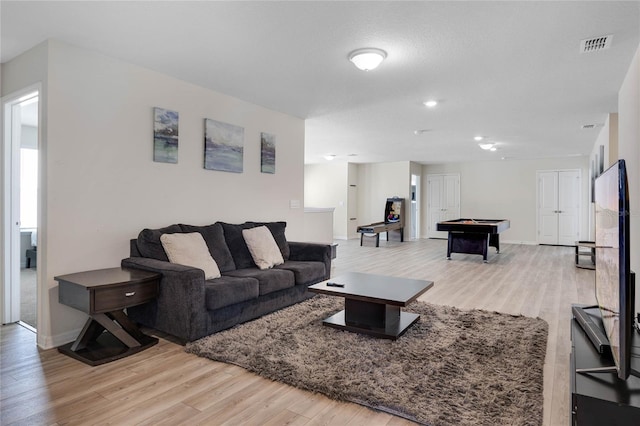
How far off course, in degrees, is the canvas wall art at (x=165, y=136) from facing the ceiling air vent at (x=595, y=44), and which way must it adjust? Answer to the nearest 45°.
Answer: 0° — it already faces it

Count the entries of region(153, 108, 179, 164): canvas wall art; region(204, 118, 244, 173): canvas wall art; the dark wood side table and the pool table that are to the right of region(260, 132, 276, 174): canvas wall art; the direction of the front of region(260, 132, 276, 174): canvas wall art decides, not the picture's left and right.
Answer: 3

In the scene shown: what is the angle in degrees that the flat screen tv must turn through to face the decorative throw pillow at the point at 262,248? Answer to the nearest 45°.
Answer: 0° — it already faces it

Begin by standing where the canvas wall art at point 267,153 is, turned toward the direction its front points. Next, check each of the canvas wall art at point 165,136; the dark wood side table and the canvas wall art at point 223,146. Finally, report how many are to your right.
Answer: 3

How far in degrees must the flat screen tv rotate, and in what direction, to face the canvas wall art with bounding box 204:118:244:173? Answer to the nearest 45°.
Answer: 0° — it already faces it

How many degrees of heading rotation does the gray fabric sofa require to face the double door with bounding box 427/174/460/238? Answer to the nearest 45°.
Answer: approximately 90° to its left

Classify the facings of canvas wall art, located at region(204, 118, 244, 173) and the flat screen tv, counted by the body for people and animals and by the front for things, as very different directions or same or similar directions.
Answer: very different directions

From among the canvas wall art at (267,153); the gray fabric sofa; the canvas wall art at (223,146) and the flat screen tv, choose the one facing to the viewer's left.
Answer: the flat screen tv

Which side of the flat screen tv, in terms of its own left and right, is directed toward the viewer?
left

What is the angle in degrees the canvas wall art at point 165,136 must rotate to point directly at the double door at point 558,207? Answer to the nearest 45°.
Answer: approximately 45° to its left

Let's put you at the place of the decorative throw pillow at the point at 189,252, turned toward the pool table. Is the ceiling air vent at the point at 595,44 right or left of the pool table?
right

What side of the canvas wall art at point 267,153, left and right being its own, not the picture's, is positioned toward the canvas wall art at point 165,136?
right
